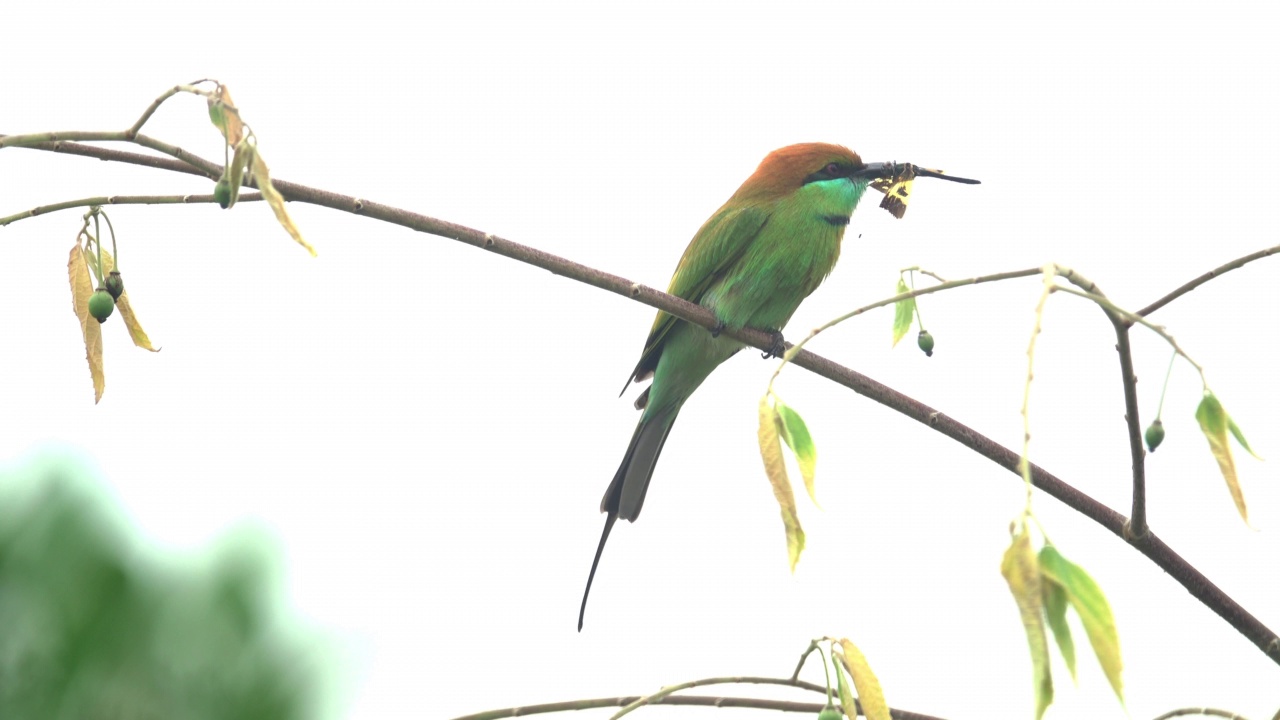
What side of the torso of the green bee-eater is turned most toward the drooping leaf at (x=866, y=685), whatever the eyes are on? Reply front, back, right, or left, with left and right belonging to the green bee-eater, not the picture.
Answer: right

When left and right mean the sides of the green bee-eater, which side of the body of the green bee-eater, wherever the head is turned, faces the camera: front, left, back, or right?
right

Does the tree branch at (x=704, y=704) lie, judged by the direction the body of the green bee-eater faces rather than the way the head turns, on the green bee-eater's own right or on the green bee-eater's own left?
on the green bee-eater's own right
